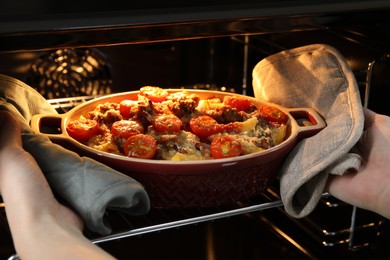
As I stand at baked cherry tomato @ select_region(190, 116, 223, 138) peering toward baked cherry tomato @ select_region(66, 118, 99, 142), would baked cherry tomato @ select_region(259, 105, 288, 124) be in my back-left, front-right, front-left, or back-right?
back-right

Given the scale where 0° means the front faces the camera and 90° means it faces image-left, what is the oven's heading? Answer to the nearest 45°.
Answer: approximately 0°
